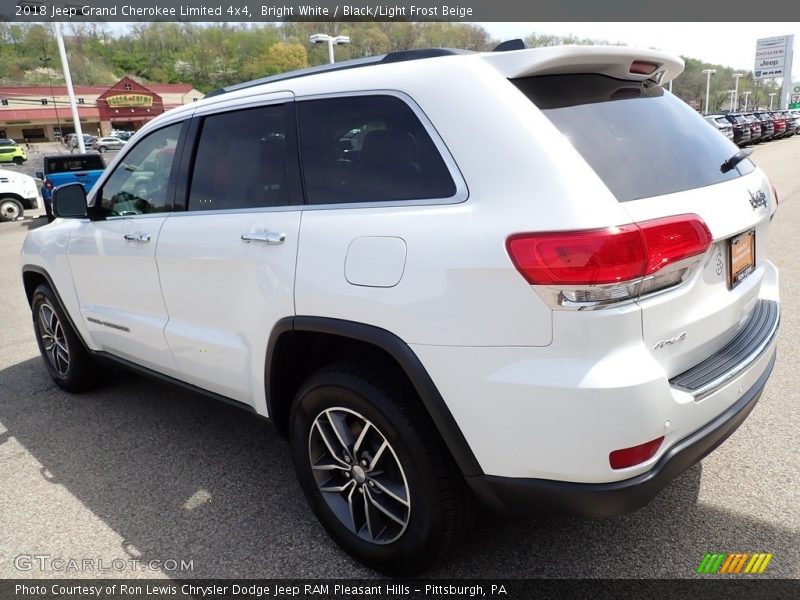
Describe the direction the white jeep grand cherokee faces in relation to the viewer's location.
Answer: facing away from the viewer and to the left of the viewer

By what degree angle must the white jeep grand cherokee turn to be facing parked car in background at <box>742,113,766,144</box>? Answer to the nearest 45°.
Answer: approximately 90° to its right

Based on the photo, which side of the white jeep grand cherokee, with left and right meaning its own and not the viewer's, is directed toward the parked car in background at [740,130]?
right

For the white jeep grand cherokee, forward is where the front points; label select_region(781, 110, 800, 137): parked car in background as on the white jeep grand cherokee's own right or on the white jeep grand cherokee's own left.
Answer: on the white jeep grand cherokee's own right

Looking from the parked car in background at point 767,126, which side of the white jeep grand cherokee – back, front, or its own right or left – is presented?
right

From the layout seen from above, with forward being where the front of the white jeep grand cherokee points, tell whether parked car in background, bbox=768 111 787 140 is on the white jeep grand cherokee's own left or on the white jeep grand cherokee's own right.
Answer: on the white jeep grand cherokee's own right
